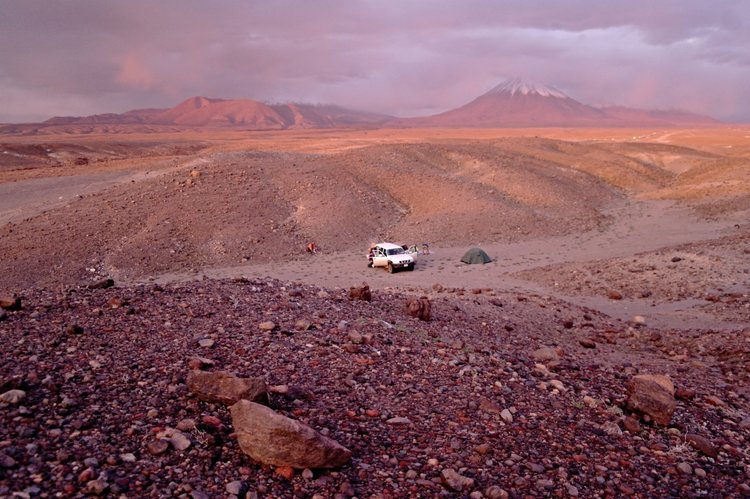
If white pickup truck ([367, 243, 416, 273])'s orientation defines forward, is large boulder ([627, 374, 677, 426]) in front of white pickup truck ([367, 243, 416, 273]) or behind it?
in front

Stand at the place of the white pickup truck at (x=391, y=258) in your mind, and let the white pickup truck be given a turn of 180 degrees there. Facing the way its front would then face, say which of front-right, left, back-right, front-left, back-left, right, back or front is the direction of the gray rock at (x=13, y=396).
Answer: back-left

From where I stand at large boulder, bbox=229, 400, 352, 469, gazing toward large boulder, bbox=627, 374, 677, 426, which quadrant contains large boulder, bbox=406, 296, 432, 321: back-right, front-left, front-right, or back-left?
front-left

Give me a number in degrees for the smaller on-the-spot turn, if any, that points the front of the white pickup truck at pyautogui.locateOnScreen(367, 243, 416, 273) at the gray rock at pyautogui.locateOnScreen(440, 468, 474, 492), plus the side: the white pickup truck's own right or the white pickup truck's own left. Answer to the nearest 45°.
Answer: approximately 45° to the white pickup truck's own right

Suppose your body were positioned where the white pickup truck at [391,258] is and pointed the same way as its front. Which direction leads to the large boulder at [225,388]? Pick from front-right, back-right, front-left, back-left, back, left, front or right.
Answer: front-right

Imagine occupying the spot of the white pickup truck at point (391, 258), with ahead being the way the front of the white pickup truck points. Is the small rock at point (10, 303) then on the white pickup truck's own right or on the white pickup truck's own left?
on the white pickup truck's own right

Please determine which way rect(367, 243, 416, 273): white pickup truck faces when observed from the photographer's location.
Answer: facing the viewer and to the right of the viewer

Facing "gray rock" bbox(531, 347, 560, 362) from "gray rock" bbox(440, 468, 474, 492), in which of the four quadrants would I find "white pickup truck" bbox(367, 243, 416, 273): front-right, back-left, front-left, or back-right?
front-left

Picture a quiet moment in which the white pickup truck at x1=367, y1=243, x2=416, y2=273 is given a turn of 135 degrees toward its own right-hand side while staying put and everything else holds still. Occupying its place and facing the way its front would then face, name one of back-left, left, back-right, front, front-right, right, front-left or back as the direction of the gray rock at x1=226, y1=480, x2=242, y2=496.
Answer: left

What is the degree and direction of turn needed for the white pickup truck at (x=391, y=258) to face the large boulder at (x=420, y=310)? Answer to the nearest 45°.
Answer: approximately 45° to its right
